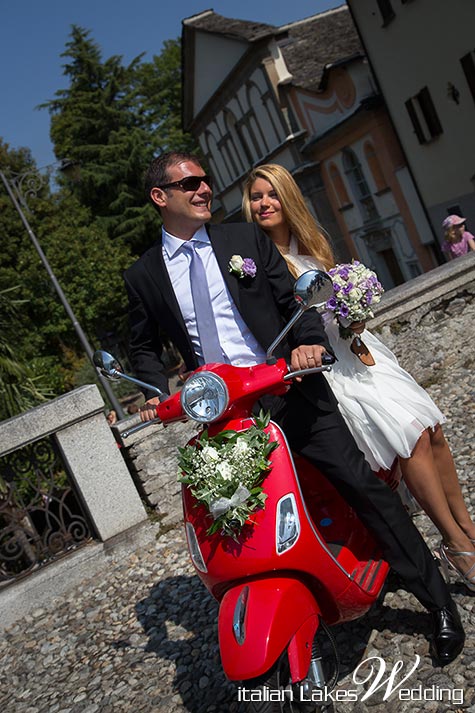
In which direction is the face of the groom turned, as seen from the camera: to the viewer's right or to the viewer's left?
to the viewer's right

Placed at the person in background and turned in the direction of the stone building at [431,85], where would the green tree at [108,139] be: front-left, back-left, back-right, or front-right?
front-left

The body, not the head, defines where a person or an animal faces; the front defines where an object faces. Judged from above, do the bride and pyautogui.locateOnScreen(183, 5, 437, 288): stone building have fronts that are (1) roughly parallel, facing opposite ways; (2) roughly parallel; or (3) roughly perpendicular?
roughly parallel

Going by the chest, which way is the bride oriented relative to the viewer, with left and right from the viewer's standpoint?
facing the viewer and to the right of the viewer

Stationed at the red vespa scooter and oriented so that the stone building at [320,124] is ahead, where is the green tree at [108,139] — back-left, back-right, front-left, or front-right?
front-left

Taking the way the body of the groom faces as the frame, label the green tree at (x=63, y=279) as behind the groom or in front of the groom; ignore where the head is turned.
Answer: behind

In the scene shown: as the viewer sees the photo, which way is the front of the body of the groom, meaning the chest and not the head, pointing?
toward the camera

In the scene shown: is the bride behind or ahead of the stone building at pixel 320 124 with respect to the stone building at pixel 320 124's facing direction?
ahead

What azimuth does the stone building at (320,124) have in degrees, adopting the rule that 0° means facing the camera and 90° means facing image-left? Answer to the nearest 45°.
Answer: approximately 45°

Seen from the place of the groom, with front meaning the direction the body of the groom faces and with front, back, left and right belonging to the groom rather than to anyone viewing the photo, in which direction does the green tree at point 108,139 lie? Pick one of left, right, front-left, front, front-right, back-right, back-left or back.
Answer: back

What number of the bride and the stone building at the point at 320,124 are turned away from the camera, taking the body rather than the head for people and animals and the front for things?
0

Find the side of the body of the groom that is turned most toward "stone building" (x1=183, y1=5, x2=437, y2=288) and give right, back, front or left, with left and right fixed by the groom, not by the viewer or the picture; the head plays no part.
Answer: back

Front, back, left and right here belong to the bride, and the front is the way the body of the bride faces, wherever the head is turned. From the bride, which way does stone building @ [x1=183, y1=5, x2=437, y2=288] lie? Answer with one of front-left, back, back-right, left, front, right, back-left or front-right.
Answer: back-right
